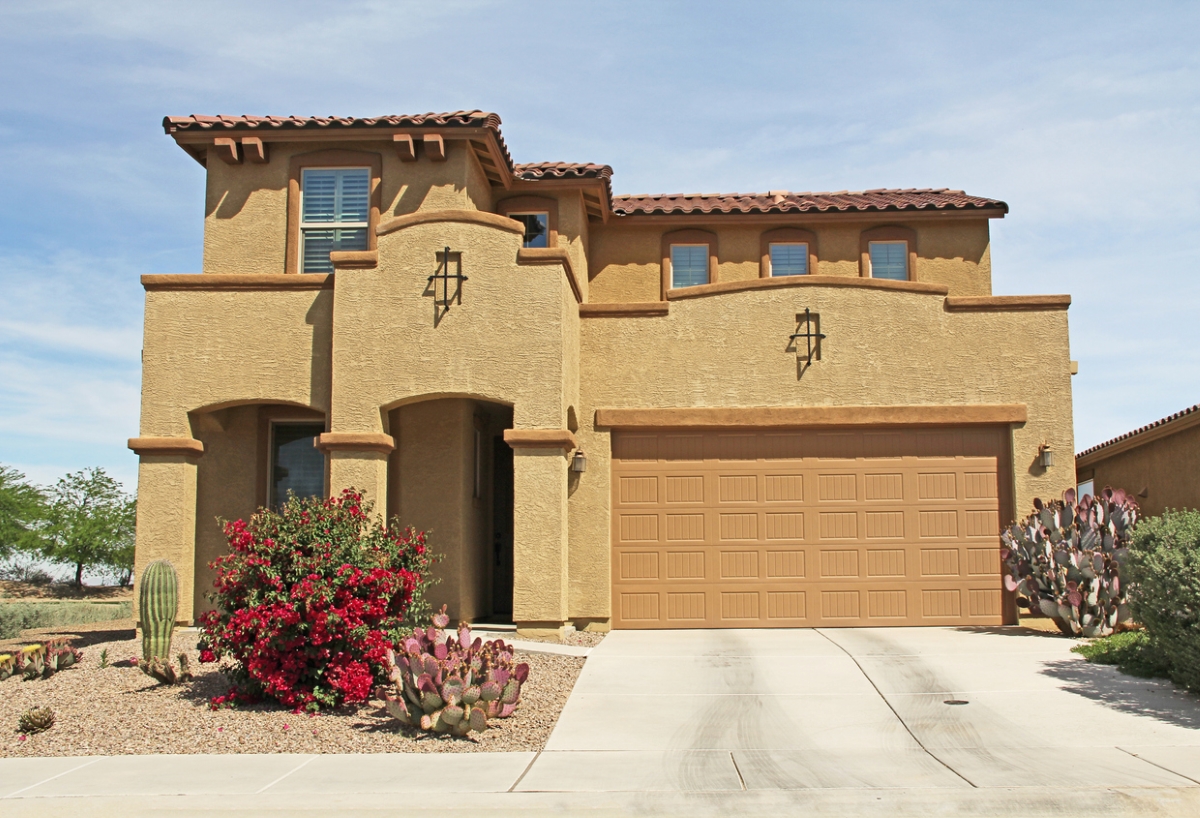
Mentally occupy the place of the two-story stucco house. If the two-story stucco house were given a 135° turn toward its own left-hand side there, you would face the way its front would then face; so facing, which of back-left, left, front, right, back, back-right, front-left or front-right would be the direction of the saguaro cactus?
back

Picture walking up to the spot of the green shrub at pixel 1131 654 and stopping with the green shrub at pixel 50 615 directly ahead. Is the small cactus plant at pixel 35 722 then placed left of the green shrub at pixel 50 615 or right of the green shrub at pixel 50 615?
left

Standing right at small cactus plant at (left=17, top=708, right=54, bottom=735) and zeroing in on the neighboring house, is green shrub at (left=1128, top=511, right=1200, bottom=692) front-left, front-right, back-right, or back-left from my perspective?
front-right

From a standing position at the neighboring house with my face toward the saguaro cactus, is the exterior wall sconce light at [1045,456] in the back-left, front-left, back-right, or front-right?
front-left

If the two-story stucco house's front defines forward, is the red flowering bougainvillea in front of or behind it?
in front

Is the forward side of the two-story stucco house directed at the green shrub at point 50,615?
no

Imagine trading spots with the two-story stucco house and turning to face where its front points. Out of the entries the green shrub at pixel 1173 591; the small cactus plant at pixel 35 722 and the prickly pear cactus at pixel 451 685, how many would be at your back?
0

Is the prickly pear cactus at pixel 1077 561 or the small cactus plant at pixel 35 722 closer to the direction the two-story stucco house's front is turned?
the small cactus plant

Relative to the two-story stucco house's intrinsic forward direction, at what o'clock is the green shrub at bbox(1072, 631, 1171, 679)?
The green shrub is roughly at 10 o'clock from the two-story stucco house.

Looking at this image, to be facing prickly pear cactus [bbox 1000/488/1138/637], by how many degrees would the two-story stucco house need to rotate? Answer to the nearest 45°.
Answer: approximately 90° to its left

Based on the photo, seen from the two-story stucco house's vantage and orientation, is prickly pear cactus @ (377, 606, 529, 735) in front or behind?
in front

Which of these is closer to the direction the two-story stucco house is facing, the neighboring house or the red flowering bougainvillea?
the red flowering bougainvillea

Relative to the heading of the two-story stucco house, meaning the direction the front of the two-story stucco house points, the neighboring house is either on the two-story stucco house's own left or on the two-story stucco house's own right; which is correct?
on the two-story stucco house's own left

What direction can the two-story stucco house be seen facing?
toward the camera

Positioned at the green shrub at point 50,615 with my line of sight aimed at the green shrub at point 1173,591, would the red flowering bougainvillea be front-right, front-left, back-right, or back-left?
front-right
